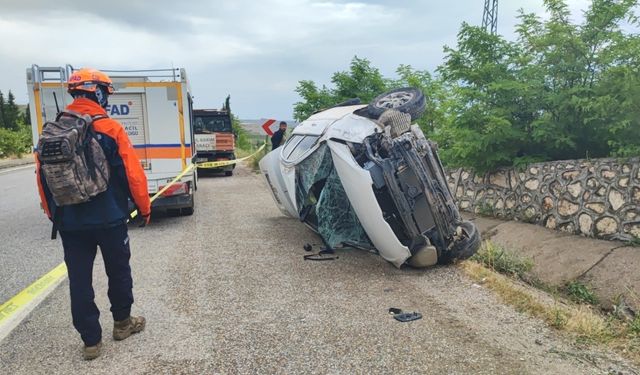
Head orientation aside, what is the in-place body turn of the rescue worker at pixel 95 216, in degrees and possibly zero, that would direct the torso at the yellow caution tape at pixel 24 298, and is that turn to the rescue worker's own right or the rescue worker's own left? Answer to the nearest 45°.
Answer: approximately 90° to the rescue worker's own left

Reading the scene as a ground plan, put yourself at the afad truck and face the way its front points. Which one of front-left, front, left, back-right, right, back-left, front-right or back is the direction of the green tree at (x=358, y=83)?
front-right

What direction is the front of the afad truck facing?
away from the camera

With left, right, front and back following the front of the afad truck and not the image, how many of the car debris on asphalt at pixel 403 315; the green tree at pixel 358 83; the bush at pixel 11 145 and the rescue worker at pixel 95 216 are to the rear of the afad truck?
2

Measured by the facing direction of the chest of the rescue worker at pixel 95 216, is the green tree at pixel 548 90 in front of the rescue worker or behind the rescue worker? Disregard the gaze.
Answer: in front

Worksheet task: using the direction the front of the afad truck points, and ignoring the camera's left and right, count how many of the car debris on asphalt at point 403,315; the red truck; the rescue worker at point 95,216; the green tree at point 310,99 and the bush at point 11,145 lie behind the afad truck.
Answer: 2

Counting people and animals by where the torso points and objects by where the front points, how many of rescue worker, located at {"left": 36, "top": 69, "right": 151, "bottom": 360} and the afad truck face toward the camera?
0

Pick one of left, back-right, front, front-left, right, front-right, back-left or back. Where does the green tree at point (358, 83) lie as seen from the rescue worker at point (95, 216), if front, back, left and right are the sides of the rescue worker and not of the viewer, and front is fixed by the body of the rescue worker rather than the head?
front

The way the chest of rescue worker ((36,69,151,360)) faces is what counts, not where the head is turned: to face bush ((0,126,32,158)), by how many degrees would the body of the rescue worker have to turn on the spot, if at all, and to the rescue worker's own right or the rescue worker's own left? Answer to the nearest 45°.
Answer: approximately 45° to the rescue worker's own left

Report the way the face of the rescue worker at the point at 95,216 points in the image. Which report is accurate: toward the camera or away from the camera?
away from the camera

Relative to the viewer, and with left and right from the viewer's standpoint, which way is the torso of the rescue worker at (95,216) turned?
facing away from the viewer and to the right of the viewer

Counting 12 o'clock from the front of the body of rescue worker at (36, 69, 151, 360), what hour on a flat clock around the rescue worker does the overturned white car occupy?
The overturned white car is roughly at 1 o'clock from the rescue worker.
